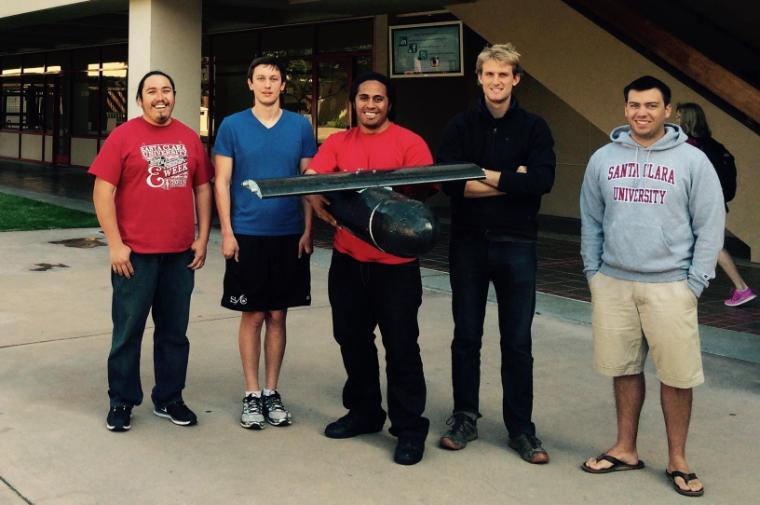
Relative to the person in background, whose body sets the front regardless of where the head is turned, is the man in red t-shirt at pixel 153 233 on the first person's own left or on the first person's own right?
on the first person's own left

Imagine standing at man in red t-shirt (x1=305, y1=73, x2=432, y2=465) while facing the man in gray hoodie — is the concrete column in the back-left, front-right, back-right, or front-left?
back-left

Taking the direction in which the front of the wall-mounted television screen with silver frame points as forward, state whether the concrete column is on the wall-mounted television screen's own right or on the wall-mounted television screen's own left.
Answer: on the wall-mounted television screen's own right

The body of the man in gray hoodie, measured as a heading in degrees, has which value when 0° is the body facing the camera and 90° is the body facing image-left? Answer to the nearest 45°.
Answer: approximately 0°

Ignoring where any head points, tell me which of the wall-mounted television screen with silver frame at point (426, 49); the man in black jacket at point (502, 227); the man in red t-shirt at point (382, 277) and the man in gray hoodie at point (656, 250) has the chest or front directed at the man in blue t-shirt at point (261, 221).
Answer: the wall-mounted television screen with silver frame

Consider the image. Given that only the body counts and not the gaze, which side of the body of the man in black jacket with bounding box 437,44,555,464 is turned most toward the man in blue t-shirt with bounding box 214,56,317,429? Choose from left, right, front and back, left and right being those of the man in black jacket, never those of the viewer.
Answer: right

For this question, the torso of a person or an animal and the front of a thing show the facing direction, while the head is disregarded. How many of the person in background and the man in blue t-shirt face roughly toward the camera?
1

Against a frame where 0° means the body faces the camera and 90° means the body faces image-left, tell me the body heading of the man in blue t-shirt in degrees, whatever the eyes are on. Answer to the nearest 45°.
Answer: approximately 0°
